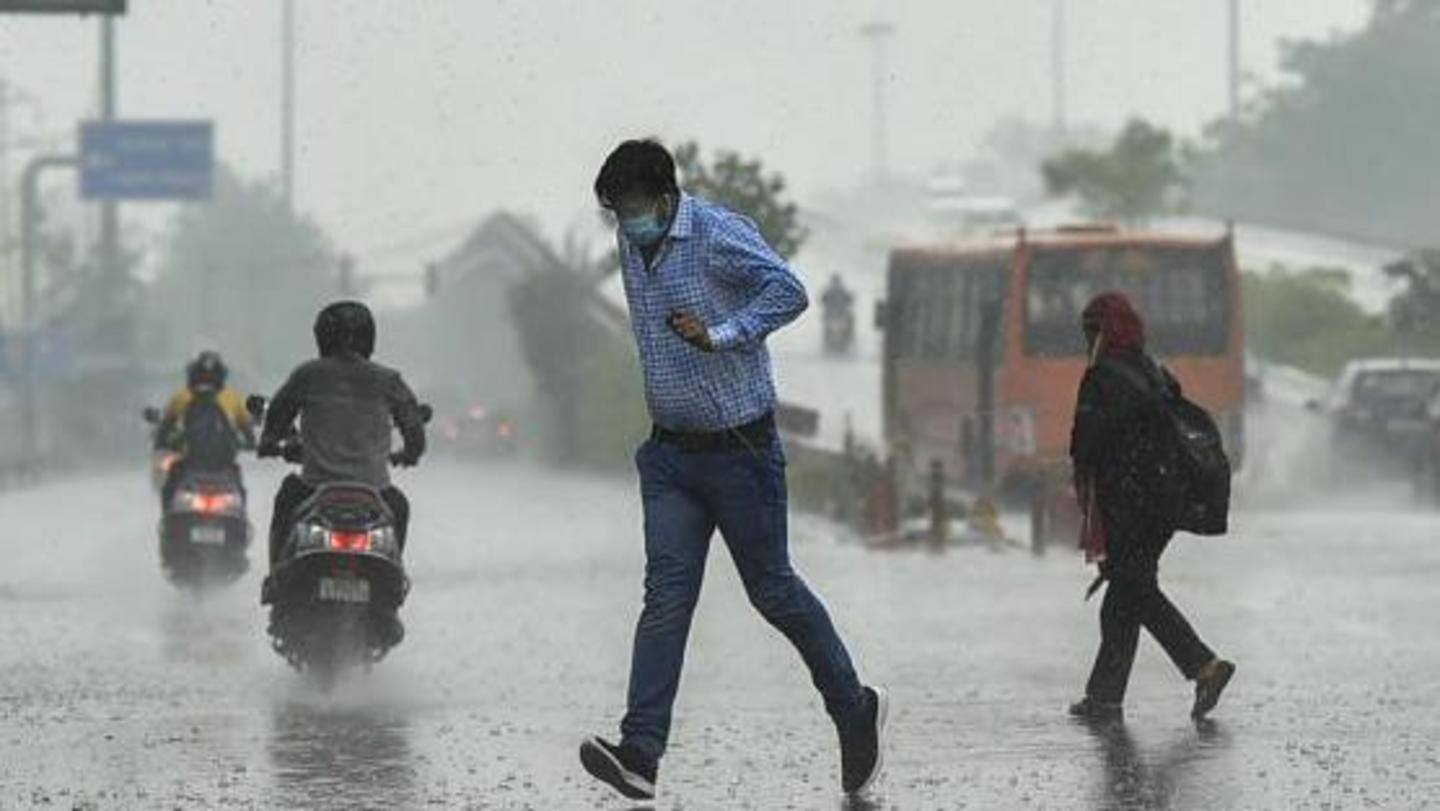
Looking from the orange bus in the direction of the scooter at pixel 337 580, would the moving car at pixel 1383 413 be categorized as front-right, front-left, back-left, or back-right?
back-left

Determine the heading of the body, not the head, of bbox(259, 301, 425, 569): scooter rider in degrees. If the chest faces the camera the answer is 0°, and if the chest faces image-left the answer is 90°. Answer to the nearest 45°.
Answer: approximately 180°

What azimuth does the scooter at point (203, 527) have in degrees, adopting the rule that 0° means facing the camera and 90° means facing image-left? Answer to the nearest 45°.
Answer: approximately 180°

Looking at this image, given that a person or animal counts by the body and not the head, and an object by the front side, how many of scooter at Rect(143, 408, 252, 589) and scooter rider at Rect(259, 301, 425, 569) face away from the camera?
2

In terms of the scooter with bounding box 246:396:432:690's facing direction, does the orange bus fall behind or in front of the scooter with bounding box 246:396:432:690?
in front

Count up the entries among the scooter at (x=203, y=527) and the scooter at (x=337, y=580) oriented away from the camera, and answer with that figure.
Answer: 2

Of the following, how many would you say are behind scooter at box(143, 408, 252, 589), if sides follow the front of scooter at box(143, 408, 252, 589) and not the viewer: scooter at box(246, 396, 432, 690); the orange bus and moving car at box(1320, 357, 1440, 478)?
1

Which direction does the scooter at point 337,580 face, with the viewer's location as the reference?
facing away from the viewer

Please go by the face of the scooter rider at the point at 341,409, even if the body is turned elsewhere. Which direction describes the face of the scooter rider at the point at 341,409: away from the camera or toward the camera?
away from the camera

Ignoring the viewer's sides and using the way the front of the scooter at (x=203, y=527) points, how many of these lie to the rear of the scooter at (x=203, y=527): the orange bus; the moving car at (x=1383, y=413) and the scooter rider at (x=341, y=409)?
1

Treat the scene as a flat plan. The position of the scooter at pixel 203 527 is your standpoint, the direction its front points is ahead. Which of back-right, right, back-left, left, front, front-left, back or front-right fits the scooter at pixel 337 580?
back
